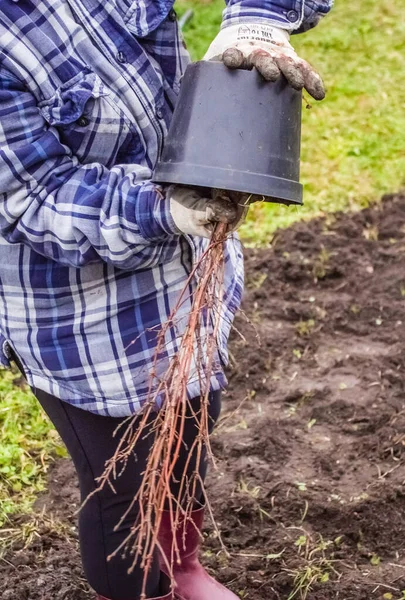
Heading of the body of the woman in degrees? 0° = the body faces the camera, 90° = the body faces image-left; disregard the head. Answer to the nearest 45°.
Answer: approximately 315°
